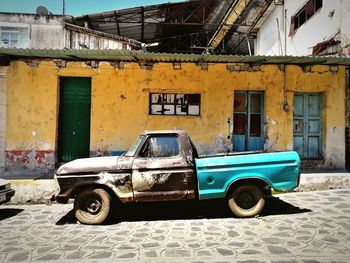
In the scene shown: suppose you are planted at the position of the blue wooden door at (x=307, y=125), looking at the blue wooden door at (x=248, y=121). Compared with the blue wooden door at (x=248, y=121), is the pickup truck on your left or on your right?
left

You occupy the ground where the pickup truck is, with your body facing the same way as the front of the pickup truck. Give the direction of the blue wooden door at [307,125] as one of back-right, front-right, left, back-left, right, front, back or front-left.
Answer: back-right

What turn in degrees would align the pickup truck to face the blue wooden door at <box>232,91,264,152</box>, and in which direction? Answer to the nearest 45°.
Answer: approximately 135° to its right

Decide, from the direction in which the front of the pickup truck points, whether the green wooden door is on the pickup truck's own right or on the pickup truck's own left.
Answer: on the pickup truck's own right

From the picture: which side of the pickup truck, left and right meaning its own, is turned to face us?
left

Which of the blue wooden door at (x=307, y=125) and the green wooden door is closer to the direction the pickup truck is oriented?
the green wooden door

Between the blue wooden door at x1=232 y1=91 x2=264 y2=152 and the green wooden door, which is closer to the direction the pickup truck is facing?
the green wooden door
